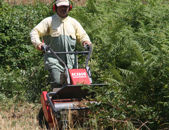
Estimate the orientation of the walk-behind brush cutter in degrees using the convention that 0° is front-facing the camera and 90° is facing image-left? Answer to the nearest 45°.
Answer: approximately 0°

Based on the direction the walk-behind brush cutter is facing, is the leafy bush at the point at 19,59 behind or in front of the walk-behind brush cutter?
behind
